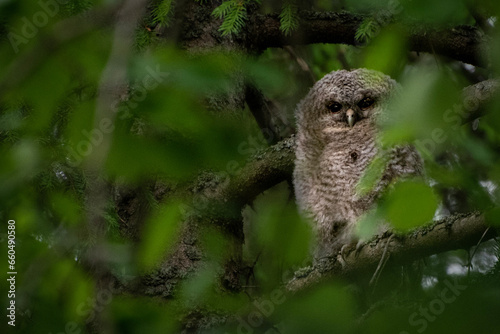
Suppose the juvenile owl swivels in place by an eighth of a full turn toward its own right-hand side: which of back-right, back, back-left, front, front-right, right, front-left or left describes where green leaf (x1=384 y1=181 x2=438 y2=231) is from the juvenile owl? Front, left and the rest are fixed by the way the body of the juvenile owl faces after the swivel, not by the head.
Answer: front-left

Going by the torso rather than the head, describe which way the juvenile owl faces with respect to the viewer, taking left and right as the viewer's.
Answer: facing the viewer
